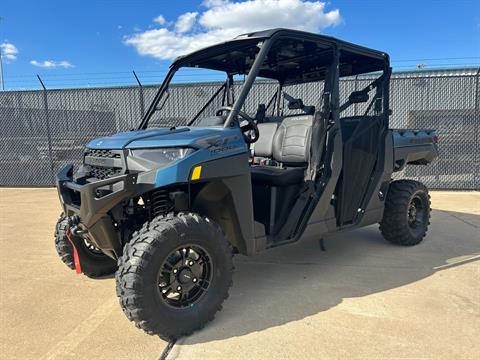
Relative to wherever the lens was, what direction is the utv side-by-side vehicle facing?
facing the viewer and to the left of the viewer

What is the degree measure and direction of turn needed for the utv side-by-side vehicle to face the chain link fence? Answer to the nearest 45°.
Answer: approximately 135° to its right
